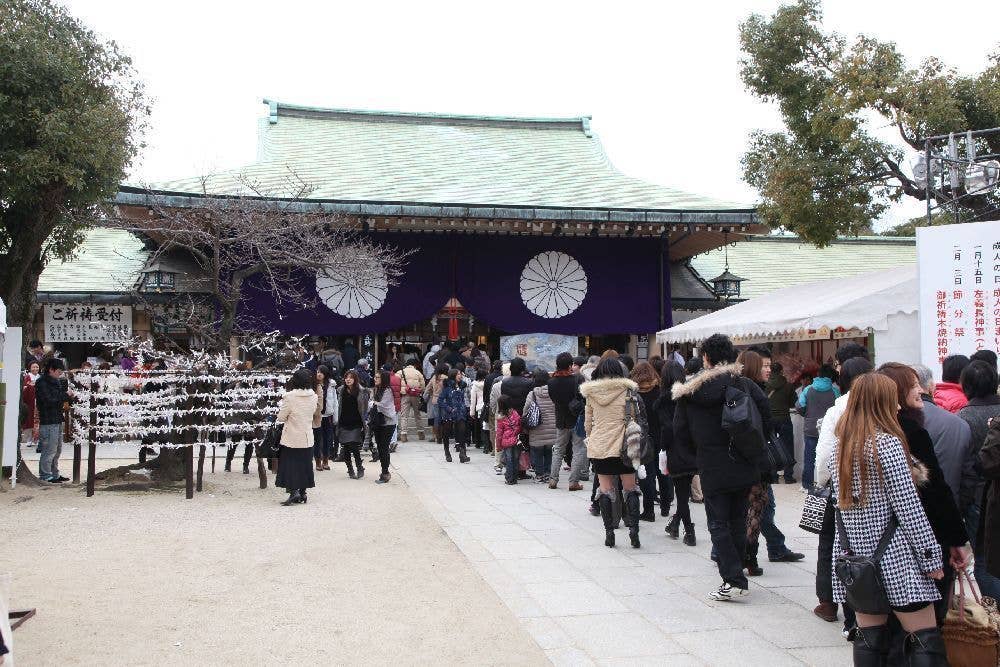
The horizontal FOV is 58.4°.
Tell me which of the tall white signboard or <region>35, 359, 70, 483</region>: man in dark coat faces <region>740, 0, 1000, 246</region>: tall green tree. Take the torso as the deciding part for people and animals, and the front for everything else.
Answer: the man in dark coat

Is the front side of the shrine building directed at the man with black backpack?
yes

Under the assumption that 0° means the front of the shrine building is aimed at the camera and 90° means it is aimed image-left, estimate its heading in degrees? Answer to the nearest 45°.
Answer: approximately 0°

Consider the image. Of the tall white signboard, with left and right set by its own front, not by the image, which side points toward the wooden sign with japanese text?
right

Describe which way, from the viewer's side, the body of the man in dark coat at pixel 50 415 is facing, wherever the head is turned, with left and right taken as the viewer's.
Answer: facing to the right of the viewer

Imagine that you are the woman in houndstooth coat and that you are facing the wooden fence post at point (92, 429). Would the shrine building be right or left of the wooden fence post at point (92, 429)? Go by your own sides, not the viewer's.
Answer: right

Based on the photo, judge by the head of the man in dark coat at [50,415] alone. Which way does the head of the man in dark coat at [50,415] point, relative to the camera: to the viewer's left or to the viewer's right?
to the viewer's right

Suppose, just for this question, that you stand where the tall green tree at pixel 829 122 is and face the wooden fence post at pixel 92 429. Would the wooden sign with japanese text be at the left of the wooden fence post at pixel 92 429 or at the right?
right

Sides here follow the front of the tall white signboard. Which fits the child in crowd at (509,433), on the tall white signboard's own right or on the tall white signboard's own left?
on the tall white signboard's own right

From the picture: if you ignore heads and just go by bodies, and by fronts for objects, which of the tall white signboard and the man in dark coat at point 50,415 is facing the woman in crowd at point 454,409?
the man in dark coat

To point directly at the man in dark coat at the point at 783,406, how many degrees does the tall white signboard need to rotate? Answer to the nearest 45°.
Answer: approximately 135° to its right

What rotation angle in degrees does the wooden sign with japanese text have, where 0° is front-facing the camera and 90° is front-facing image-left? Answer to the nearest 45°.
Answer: approximately 0°
